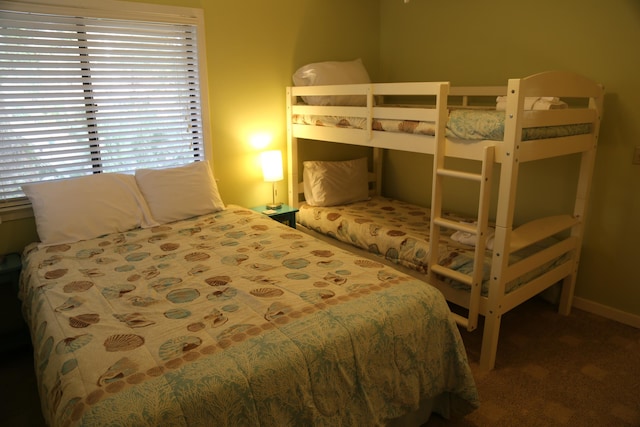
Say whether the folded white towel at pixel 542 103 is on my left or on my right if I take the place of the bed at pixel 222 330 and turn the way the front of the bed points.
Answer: on my left

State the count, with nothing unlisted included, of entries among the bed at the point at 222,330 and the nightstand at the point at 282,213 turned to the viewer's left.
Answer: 0

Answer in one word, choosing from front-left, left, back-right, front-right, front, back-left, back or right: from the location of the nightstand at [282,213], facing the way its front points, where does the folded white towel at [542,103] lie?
front

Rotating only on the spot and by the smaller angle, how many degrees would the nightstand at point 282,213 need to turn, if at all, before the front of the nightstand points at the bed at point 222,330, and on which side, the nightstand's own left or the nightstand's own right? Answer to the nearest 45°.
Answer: approximately 45° to the nightstand's own right

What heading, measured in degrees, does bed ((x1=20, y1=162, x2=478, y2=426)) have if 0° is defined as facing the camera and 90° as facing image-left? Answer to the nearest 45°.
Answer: approximately 315°

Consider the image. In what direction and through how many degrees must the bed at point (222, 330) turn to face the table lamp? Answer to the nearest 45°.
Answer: approximately 135° to its left

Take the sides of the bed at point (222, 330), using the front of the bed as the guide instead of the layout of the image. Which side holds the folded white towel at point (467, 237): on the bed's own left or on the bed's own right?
on the bed's own left

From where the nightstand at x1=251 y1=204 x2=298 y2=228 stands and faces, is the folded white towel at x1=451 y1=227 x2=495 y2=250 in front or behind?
in front

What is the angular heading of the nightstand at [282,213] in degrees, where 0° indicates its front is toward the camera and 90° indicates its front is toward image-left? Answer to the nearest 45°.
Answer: approximately 315°

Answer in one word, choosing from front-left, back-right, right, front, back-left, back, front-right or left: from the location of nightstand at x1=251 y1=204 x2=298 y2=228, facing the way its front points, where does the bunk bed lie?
front

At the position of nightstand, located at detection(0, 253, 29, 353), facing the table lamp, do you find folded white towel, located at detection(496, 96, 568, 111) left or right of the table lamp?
right
